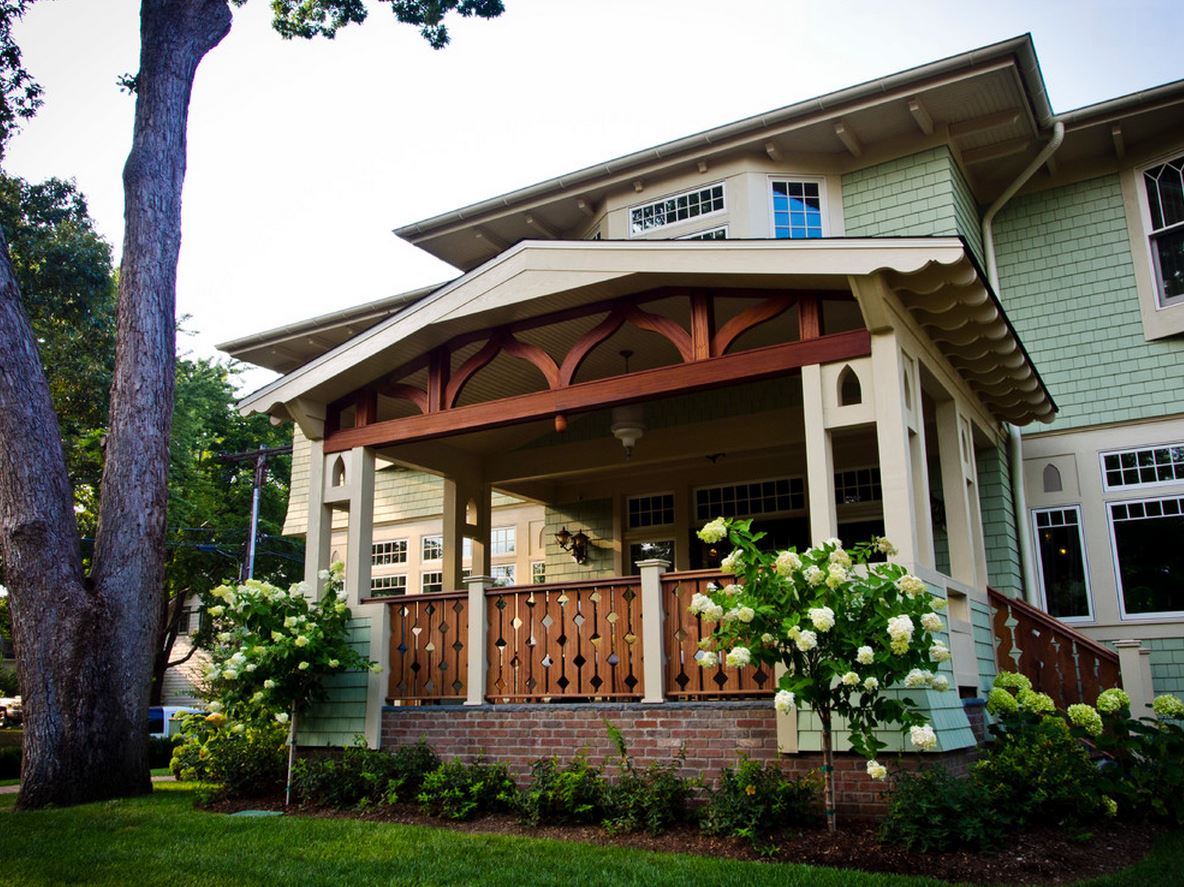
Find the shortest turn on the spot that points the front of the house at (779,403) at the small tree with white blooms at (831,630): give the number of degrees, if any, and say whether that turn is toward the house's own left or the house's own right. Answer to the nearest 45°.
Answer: approximately 45° to the house's own left

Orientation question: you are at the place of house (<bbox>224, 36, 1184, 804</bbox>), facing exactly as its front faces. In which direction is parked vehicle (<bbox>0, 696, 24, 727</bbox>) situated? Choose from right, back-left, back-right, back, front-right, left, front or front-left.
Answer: right

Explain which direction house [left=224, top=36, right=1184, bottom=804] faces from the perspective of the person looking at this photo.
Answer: facing the viewer and to the left of the viewer

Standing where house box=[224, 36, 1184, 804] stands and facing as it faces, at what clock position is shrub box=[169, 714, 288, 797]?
The shrub is roughly at 1 o'clock from the house.

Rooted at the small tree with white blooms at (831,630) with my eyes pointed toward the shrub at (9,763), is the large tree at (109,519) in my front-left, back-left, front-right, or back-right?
front-left

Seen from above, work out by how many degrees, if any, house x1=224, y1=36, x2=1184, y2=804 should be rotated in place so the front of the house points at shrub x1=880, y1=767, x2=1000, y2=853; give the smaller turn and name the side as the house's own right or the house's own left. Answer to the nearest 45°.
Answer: approximately 45° to the house's own left
